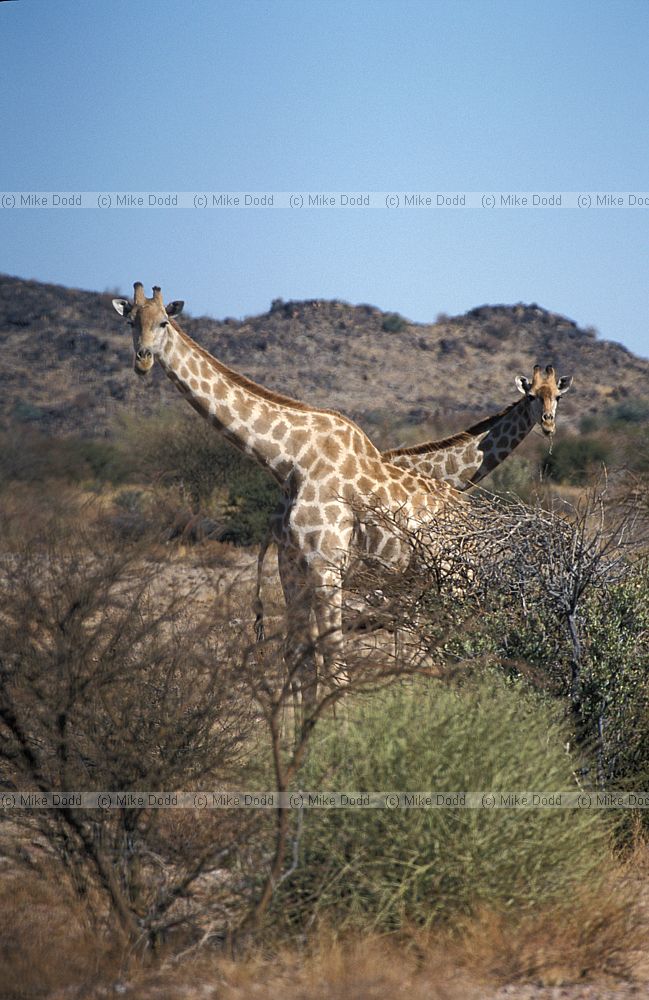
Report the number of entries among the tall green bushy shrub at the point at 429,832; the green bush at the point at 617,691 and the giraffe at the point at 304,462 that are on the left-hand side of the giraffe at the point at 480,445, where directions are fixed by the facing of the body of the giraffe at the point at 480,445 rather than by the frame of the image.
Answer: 0

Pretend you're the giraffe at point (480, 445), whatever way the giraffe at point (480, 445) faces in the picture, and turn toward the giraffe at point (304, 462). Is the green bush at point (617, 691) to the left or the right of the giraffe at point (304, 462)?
left

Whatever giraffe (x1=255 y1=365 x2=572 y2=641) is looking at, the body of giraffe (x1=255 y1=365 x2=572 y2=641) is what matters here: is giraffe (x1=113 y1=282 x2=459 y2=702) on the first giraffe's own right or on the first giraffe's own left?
on the first giraffe's own right

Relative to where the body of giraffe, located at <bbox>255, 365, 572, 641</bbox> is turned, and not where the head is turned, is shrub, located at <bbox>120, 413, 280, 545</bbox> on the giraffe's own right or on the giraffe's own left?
on the giraffe's own left

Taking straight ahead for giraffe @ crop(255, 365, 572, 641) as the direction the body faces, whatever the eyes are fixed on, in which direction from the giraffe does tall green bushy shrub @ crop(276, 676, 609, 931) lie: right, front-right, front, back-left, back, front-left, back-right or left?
right

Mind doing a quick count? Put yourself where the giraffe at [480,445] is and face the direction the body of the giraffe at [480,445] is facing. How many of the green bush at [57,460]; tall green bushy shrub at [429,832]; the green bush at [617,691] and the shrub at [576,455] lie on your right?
2

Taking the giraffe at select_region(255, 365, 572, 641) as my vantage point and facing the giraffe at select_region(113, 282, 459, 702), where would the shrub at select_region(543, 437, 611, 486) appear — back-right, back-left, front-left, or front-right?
back-right

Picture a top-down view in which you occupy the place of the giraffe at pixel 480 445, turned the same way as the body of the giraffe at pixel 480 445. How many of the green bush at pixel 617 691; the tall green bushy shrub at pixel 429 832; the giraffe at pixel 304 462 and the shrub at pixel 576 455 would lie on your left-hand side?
1

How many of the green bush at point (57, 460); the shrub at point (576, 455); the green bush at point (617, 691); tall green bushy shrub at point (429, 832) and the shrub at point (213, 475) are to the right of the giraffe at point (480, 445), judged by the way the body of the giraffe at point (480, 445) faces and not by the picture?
2

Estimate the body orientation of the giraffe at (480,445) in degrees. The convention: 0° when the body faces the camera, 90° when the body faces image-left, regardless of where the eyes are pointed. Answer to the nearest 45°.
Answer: approximately 270°

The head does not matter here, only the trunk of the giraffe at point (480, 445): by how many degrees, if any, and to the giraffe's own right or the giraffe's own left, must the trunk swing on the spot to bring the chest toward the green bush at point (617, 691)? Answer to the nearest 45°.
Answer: approximately 90° to the giraffe's own right
